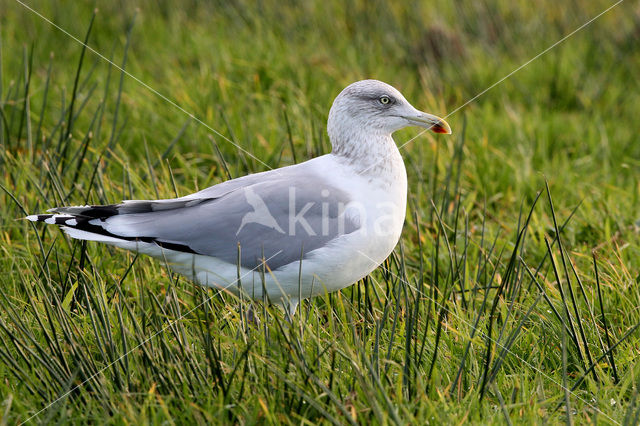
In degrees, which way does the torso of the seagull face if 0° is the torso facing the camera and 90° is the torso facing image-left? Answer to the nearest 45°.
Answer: approximately 270°
